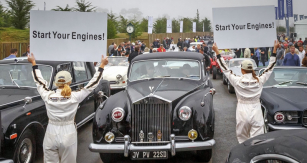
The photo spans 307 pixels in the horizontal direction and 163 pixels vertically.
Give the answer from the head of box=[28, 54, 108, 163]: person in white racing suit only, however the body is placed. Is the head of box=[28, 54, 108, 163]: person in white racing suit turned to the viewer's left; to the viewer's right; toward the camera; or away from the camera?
away from the camera

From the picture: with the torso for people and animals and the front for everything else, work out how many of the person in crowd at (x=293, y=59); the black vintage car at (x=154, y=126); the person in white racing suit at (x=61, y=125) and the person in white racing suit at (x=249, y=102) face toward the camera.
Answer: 2

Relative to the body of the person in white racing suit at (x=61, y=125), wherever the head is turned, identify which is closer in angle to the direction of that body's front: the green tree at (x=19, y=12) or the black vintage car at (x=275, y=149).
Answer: the green tree

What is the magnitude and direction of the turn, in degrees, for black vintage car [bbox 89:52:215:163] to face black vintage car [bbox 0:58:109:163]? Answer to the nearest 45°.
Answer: approximately 90° to its right

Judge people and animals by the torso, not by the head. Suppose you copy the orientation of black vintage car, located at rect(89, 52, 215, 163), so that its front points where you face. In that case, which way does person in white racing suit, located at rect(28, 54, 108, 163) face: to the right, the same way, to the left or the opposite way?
the opposite way

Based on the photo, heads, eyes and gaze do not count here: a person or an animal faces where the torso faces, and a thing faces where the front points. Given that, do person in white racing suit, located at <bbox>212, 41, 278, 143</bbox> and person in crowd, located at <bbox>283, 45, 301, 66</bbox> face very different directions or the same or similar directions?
very different directions

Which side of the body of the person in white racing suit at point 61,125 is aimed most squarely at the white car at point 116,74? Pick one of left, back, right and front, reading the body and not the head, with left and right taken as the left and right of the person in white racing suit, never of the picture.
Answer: front

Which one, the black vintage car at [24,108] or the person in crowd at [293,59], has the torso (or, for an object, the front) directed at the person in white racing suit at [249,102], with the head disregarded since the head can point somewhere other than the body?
the person in crowd

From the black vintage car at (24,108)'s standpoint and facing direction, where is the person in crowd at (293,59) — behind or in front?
behind

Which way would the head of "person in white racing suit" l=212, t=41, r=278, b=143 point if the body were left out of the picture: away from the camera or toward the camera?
away from the camera
